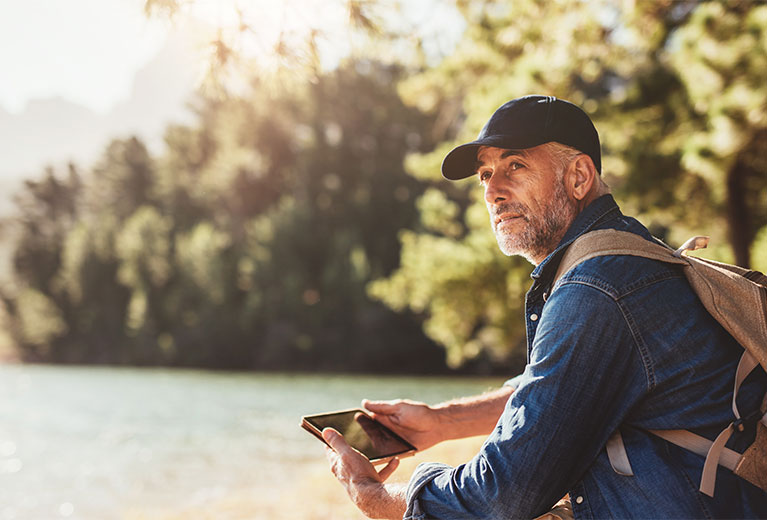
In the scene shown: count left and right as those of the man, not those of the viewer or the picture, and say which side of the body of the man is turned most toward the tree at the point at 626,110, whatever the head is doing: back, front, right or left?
right

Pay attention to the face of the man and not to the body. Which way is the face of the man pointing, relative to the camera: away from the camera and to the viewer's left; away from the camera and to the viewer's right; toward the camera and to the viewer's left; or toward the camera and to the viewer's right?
toward the camera and to the viewer's left

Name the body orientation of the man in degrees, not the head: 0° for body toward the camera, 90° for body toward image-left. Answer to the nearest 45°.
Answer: approximately 90°
